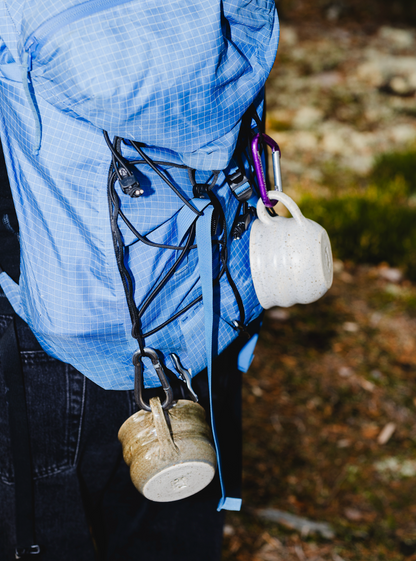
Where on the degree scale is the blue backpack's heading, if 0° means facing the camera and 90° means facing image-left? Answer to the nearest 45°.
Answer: approximately 315°
